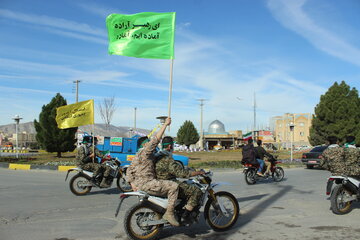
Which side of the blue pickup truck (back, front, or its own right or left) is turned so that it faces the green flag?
right

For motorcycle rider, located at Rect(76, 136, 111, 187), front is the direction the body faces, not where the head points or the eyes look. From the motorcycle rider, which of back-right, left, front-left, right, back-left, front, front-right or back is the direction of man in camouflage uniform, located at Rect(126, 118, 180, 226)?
right

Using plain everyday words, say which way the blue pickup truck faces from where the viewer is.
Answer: facing to the right of the viewer

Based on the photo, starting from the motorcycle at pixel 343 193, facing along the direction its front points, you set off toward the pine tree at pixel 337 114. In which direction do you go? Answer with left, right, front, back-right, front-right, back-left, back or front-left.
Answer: front-left

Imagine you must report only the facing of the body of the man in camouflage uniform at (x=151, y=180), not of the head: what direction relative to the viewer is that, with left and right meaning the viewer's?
facing to the right of the viewer

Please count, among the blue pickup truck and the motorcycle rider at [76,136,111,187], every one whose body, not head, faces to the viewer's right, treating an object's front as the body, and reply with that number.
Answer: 2

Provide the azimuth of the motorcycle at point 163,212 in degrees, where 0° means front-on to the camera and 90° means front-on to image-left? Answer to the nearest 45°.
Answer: approximately 270°

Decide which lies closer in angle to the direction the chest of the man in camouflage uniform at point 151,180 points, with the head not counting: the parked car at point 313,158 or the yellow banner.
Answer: the parked car

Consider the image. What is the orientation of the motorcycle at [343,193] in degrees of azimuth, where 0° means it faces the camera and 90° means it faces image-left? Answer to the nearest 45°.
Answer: approximately 225°

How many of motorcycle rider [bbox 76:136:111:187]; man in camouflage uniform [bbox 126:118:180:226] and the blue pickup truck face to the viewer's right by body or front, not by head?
3

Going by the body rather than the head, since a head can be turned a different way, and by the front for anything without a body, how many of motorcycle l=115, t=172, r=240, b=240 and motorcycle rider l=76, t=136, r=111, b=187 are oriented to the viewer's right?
2

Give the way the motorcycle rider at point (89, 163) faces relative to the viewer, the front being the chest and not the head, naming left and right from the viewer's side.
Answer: facing to the right of the viewer
